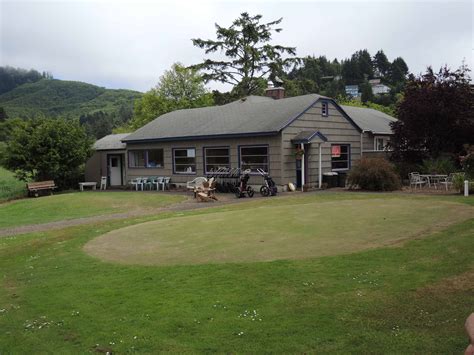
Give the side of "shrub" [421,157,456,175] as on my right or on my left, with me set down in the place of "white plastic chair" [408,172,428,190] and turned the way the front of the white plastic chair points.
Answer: on my left

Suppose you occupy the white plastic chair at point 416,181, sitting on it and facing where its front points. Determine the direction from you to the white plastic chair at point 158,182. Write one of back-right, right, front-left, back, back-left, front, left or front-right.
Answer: back-right

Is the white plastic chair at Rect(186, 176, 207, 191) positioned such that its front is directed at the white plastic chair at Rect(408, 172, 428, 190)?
no

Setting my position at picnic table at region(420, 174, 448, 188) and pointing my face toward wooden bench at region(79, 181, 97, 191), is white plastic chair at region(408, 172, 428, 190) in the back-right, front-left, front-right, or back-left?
front-left

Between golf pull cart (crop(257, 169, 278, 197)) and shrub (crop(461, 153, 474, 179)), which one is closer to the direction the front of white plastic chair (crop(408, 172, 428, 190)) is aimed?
the shrub

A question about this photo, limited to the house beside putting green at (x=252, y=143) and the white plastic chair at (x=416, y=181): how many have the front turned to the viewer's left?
0

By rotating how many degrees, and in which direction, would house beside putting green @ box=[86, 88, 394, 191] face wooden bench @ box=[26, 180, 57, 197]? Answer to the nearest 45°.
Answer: approximately 135° to its right

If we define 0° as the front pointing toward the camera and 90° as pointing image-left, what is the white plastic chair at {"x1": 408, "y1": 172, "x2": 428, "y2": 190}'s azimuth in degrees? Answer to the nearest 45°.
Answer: approximately 315°

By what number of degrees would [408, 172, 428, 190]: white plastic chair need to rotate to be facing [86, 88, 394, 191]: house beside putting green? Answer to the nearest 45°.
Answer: approximately 135° to its right

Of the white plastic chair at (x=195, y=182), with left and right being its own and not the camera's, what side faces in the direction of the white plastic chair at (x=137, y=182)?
right

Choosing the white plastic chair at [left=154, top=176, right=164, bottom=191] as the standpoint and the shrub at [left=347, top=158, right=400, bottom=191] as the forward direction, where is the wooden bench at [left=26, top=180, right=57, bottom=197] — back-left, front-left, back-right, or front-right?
back-right

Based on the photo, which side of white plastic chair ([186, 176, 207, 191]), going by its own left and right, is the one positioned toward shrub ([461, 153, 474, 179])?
back
